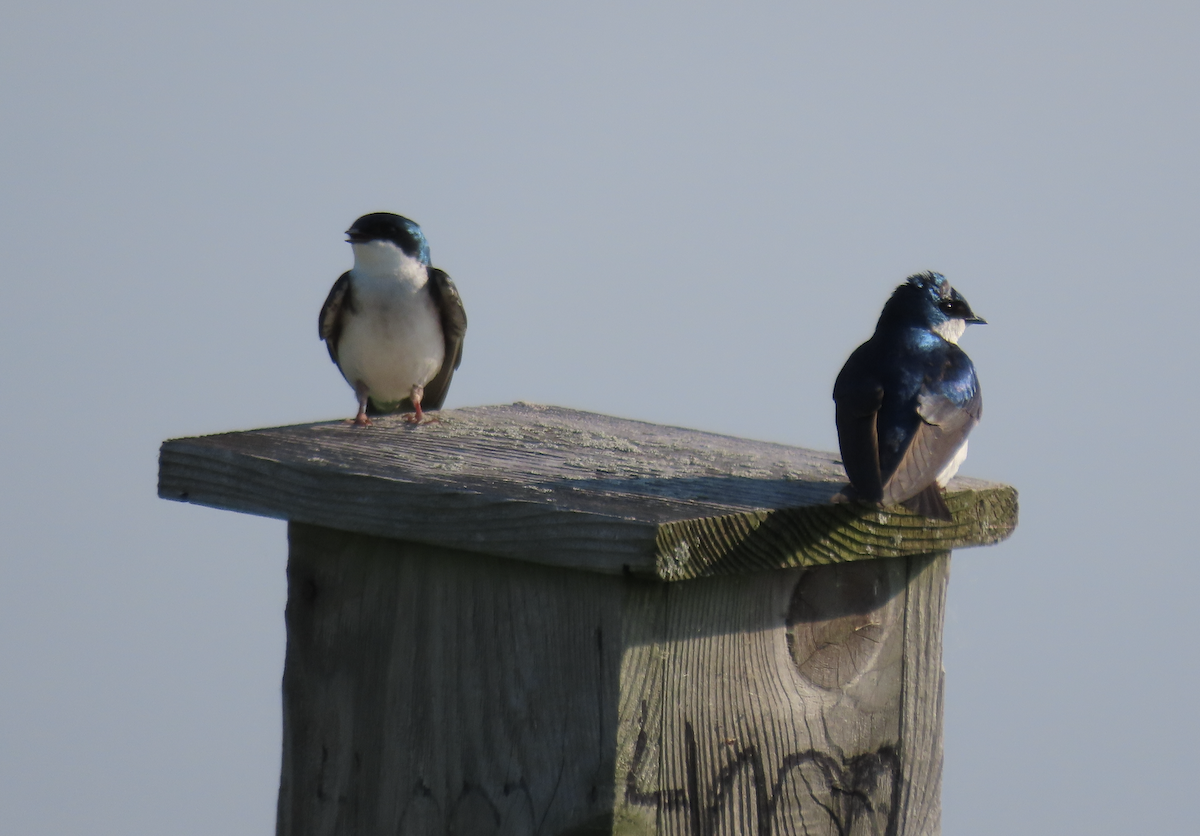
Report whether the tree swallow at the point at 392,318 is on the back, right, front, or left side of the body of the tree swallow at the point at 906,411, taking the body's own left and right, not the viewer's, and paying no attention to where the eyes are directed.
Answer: left

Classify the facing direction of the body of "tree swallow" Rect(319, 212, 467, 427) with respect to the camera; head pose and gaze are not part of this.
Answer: toward the camera

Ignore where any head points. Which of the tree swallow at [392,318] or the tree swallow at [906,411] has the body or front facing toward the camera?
the tree swallow at [392,318]

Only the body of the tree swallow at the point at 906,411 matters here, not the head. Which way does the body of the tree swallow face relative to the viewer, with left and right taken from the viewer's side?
facing away from the viewer and to the right of the viewer
